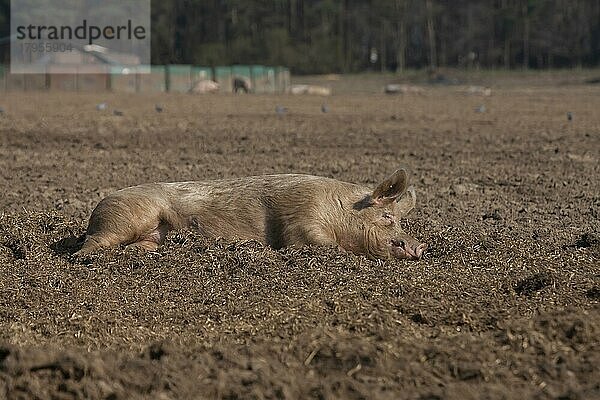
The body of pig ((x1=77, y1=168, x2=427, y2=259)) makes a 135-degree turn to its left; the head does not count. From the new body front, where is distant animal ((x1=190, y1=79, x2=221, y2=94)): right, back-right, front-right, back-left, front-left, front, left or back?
front-right

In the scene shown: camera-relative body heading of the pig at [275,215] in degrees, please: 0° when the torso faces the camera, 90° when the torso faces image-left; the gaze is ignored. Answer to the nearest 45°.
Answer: approximately 270°

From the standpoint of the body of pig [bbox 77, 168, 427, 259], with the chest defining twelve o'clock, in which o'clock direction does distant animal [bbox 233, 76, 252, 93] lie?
The distant animal is roughly at 9 o'clock from the pig.
